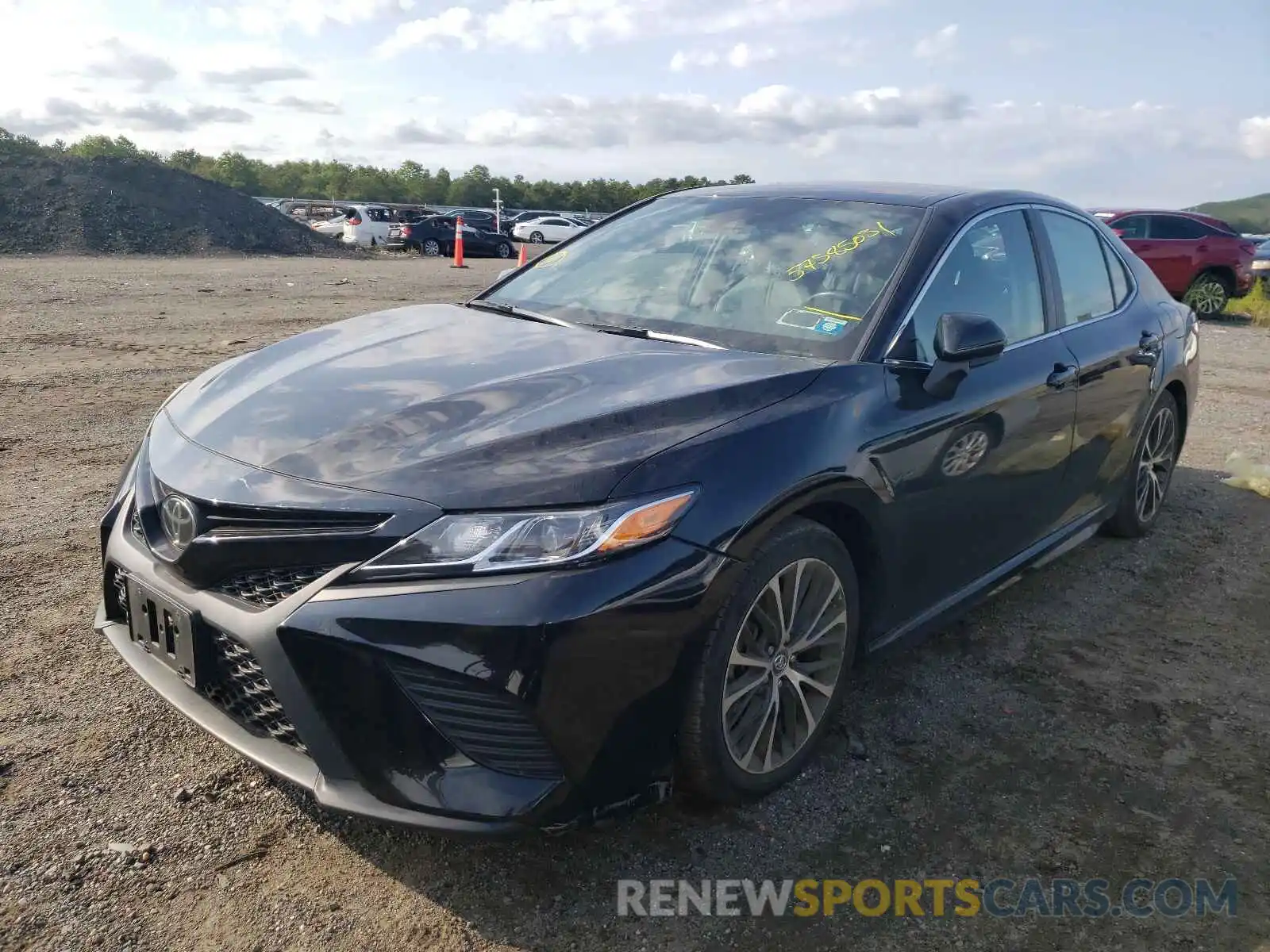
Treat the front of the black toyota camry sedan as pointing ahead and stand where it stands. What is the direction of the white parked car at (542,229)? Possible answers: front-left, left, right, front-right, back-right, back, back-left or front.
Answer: back-right

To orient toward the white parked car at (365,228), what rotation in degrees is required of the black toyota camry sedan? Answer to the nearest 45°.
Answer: approximately 135° to its right

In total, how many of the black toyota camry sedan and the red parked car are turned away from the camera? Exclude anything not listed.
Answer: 0

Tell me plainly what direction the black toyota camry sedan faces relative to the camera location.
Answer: facing the viewer and to the left of the viewer

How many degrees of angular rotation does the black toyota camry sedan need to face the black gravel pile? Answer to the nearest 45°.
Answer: approximately 90° to its right

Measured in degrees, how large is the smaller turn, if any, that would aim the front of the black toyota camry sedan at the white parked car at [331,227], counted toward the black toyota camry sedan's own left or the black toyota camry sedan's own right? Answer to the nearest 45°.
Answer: approximately 135° to the black toyota camry sedan's own right
